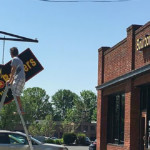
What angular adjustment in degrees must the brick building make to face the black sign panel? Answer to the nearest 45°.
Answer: approximately 45° to its right

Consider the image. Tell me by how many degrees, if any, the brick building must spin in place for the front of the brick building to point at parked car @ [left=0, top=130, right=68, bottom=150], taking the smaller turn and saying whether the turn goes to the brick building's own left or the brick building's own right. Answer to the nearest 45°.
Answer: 0° — it already faces it

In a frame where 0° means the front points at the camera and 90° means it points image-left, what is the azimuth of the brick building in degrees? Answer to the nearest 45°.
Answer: approximately 45°
